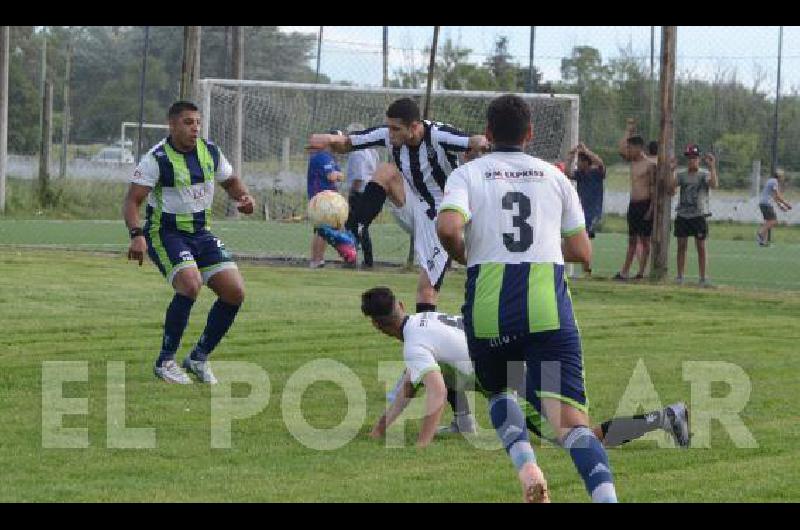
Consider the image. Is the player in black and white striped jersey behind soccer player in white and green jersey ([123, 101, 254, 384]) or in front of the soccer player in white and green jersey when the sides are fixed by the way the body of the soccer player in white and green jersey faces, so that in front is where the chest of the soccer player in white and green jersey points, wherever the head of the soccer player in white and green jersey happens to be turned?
in front

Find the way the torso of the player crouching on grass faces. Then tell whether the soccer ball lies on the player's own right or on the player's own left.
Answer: on the player's own right

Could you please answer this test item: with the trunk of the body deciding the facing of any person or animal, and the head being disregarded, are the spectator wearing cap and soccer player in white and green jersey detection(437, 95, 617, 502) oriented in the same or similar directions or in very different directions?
very different directions

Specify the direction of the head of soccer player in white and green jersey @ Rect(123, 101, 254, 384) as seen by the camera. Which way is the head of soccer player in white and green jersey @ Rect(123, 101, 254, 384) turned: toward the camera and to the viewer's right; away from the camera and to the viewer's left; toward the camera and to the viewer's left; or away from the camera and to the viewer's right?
toward the camera and to the viewer's right

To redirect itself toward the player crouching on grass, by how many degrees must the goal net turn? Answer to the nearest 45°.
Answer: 0° — it already faces them

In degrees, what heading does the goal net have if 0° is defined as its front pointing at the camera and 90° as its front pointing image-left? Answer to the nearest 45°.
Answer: approximately 0°

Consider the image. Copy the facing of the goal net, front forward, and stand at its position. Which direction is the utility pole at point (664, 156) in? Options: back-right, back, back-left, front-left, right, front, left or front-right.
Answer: front-left

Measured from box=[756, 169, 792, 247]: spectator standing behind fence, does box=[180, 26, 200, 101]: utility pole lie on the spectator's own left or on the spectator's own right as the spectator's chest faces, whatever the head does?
on the spectator's own right

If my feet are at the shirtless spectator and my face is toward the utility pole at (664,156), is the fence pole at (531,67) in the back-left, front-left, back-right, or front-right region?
back-left

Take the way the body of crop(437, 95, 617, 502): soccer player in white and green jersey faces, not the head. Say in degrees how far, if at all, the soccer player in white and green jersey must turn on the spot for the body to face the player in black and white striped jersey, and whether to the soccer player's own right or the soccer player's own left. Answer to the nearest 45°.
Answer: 0° — they already face them

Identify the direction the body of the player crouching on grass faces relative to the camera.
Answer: to the viewer's left

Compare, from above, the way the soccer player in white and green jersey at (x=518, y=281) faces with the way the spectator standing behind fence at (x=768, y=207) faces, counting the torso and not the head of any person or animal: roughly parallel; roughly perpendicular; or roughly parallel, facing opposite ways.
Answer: roughly perpendicular

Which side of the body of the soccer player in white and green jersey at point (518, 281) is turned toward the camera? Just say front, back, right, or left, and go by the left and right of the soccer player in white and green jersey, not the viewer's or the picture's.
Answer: back

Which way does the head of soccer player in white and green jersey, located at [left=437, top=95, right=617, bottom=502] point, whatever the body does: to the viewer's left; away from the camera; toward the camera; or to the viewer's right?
away from the camera
